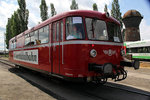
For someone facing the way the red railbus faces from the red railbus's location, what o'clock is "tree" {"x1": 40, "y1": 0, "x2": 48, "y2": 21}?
The tree is roughly at 7 o'clock from the red railbus.

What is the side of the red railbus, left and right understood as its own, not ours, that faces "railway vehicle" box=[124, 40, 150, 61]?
left

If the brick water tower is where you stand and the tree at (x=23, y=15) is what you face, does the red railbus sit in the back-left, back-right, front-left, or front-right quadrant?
front-left

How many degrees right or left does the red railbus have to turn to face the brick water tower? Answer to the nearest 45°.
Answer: approximately 90° to its left

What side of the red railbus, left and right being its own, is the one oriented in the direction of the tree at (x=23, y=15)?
back

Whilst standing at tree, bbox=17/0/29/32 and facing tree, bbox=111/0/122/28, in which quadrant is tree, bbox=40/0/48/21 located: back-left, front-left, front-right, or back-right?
front-left

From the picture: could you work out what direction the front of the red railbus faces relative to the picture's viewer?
facing the viewer and to the right of the viewer

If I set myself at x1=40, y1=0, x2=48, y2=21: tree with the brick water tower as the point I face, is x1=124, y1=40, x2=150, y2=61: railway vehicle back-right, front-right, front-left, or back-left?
front-right
